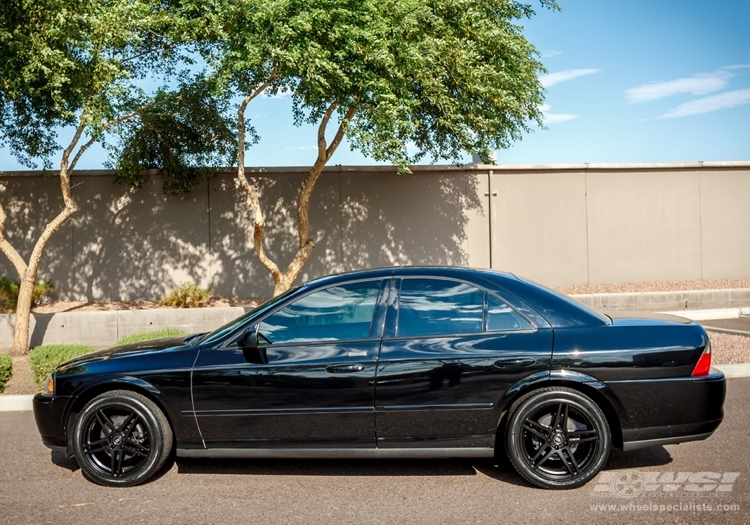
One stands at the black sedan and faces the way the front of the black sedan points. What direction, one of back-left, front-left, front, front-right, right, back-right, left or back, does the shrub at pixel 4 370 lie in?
front-right

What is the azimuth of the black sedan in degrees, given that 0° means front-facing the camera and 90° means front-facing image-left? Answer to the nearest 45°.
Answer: approximately 90°

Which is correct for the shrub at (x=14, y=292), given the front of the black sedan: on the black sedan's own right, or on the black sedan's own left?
on the black sedan's own right

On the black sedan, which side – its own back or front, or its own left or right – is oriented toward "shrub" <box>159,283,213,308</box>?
right

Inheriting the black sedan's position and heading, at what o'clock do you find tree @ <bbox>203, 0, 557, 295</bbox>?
The tree is roughly at 3 o'clock from the black sedan.

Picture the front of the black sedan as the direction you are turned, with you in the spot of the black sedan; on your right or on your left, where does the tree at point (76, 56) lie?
on your right
